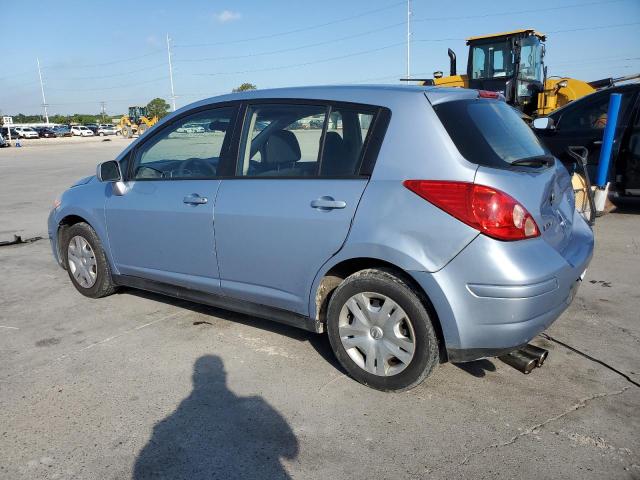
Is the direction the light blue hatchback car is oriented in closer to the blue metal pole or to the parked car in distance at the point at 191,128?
the parked car in distance

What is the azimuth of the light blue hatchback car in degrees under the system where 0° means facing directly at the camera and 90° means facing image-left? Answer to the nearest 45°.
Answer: approximately 135°

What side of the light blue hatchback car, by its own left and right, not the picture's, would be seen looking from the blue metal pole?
right

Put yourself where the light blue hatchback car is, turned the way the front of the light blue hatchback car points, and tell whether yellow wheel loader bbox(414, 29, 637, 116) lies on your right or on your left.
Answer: on your right

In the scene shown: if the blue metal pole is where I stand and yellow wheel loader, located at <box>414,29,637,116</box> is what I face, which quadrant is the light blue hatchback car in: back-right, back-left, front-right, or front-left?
back-left

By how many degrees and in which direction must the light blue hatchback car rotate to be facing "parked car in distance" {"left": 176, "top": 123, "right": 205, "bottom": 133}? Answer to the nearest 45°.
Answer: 0° — it already faces it

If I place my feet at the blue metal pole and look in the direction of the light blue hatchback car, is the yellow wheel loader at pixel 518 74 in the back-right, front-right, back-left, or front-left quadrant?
back-right

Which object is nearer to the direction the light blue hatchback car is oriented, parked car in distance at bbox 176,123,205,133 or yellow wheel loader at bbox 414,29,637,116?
the parked car in distance
